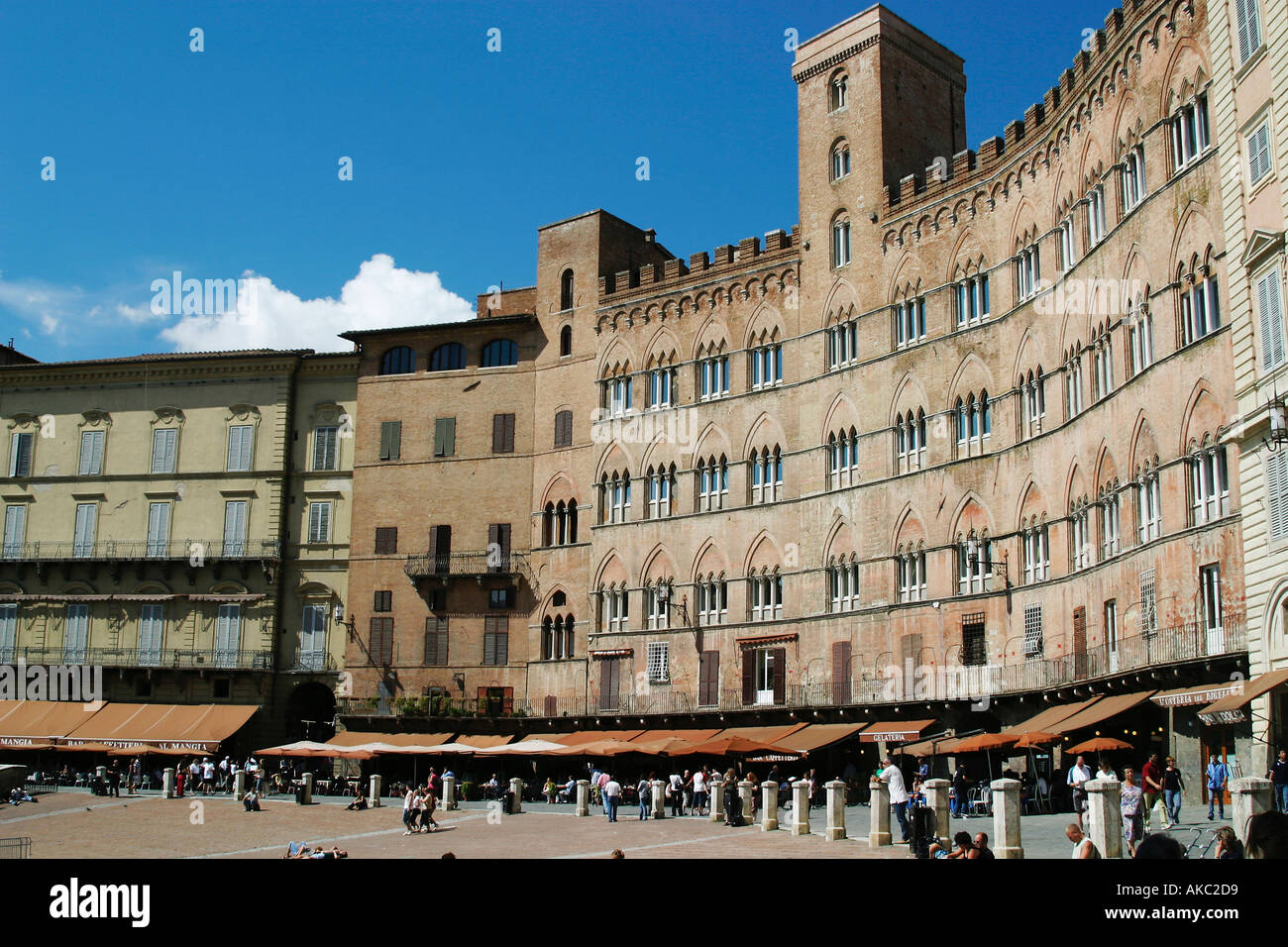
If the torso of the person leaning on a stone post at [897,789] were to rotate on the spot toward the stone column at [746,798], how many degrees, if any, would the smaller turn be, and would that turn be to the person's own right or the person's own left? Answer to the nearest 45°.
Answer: approximately 45° to the person's own right

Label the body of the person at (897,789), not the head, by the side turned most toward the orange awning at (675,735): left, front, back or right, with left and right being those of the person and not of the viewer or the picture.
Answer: right

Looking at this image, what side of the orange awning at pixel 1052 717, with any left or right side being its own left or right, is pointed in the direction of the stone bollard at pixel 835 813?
front

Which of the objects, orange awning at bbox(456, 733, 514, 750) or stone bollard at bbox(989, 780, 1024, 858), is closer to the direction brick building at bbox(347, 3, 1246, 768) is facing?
the stone bollard

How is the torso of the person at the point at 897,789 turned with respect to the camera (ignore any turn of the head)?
to the viewer's left

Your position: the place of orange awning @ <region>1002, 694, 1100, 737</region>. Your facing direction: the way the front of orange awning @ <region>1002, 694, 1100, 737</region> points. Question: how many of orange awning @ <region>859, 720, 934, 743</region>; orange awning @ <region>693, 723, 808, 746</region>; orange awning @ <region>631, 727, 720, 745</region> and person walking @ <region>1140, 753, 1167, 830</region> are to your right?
3

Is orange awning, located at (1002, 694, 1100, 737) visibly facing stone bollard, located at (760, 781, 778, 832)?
yes

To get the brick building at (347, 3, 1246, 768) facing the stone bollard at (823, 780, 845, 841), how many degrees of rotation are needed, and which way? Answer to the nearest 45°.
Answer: approximately 45° to its left

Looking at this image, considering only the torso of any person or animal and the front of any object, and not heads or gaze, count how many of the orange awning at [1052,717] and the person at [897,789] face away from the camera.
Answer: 0

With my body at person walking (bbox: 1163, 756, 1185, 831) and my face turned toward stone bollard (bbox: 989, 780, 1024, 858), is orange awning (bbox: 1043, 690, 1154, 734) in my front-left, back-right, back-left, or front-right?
back-right

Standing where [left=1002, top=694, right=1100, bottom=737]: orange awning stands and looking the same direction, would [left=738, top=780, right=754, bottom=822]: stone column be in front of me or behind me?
in front

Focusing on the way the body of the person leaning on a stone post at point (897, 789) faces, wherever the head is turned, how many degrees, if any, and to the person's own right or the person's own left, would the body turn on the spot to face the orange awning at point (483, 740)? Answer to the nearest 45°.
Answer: approximately 45° to the person's own right

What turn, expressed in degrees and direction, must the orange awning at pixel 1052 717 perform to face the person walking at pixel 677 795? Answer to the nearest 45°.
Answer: approximately 45° to its right

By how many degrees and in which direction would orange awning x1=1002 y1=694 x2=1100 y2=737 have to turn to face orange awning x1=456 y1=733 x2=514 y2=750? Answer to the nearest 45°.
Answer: approximately 90° to its right

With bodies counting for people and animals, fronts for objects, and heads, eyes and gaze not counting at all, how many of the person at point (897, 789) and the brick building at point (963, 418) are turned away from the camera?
0
